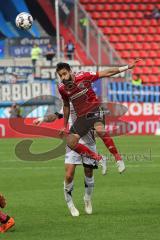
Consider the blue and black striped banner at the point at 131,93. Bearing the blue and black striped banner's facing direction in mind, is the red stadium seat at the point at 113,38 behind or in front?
behind

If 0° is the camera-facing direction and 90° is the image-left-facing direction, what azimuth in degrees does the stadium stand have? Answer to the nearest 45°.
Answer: approximately 0°

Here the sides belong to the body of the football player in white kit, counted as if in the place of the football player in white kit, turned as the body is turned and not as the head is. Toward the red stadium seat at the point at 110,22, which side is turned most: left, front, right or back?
back

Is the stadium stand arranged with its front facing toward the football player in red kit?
yes

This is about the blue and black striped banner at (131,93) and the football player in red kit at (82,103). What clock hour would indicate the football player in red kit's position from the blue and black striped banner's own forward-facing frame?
The football player in red kit is roughly at 12 o'clock from the blue and black striped banner.

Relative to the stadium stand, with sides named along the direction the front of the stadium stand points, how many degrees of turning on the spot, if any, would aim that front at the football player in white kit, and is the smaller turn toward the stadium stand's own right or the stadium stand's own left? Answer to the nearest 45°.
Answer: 0° — it already faces them

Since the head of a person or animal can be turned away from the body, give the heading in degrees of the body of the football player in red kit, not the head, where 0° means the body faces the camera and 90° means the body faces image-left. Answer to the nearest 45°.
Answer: approximately 45°

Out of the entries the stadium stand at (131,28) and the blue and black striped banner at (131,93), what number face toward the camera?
2
